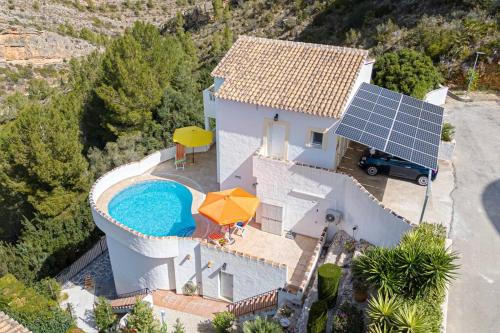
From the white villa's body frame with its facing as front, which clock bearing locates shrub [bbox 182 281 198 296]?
The shrub is roughly at 2 o'clock from the white villa.

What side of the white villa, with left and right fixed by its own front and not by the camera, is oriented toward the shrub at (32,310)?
front

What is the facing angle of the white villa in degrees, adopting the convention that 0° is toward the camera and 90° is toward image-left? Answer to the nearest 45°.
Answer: approximately 0°

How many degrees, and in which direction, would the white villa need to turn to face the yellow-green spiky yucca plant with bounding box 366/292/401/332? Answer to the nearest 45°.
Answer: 0° — it already faces it

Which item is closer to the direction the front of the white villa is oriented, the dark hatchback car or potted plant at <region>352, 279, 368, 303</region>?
the potted plant

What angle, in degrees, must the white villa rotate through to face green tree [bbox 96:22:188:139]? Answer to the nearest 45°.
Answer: approximately 135° to its right

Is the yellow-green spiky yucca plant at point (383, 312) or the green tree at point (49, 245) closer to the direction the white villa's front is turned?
the yellow-green spiky yucca plant

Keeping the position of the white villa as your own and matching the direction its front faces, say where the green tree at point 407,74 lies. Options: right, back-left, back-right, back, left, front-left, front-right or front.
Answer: back-left

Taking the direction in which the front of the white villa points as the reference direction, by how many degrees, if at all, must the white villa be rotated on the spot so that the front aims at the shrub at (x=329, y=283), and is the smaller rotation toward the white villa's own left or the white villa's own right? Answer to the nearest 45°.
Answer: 0° — it already faces it

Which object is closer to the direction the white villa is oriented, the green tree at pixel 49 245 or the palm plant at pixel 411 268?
the palm plant

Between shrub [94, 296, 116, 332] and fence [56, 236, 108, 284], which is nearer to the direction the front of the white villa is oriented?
the shrub

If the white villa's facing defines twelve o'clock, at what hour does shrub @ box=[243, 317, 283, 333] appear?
The shrub is roughly at 12 o'clock from the white villa.

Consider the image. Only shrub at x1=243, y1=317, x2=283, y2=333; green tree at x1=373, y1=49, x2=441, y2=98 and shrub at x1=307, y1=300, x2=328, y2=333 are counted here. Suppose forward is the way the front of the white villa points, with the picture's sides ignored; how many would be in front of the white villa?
2

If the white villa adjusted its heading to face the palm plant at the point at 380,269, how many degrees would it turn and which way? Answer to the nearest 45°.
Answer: approximately 45° to its left
